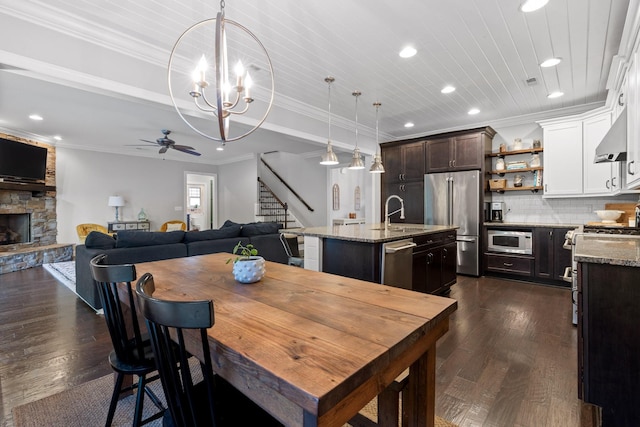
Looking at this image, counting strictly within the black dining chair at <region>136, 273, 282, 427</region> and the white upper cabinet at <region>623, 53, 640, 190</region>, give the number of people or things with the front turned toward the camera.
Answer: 0

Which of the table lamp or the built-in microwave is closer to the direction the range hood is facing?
the table lamp

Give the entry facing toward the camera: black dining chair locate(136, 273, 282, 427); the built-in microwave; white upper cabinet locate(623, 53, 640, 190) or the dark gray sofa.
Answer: the built-in microwave

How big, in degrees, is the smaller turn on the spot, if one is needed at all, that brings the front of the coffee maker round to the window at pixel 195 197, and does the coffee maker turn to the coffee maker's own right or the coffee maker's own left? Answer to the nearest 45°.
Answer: approximately 90° to the coffee maker's own right

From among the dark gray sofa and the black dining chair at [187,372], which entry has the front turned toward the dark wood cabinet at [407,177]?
the black dining chair

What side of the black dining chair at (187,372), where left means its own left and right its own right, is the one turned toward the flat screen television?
left

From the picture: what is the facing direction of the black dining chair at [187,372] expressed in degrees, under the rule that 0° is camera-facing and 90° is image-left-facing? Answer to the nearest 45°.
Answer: approximately 225°

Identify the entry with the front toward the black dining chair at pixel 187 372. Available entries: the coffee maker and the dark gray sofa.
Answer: the coffee maker

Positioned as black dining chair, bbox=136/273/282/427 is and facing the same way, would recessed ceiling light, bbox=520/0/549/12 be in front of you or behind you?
in front

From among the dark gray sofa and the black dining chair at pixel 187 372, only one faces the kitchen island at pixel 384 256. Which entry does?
the black dining chair

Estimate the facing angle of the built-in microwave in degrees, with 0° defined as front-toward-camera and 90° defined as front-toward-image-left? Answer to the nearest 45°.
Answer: approximately 0°

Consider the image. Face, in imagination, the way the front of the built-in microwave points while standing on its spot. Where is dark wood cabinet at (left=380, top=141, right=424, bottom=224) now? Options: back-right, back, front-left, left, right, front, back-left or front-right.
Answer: right

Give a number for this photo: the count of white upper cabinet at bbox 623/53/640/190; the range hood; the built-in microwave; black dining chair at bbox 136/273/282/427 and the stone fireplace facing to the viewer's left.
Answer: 2

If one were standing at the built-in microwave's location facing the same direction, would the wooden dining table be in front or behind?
in front

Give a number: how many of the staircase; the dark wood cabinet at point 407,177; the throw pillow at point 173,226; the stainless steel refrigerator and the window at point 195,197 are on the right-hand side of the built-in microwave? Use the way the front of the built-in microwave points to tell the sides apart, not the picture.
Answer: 5
